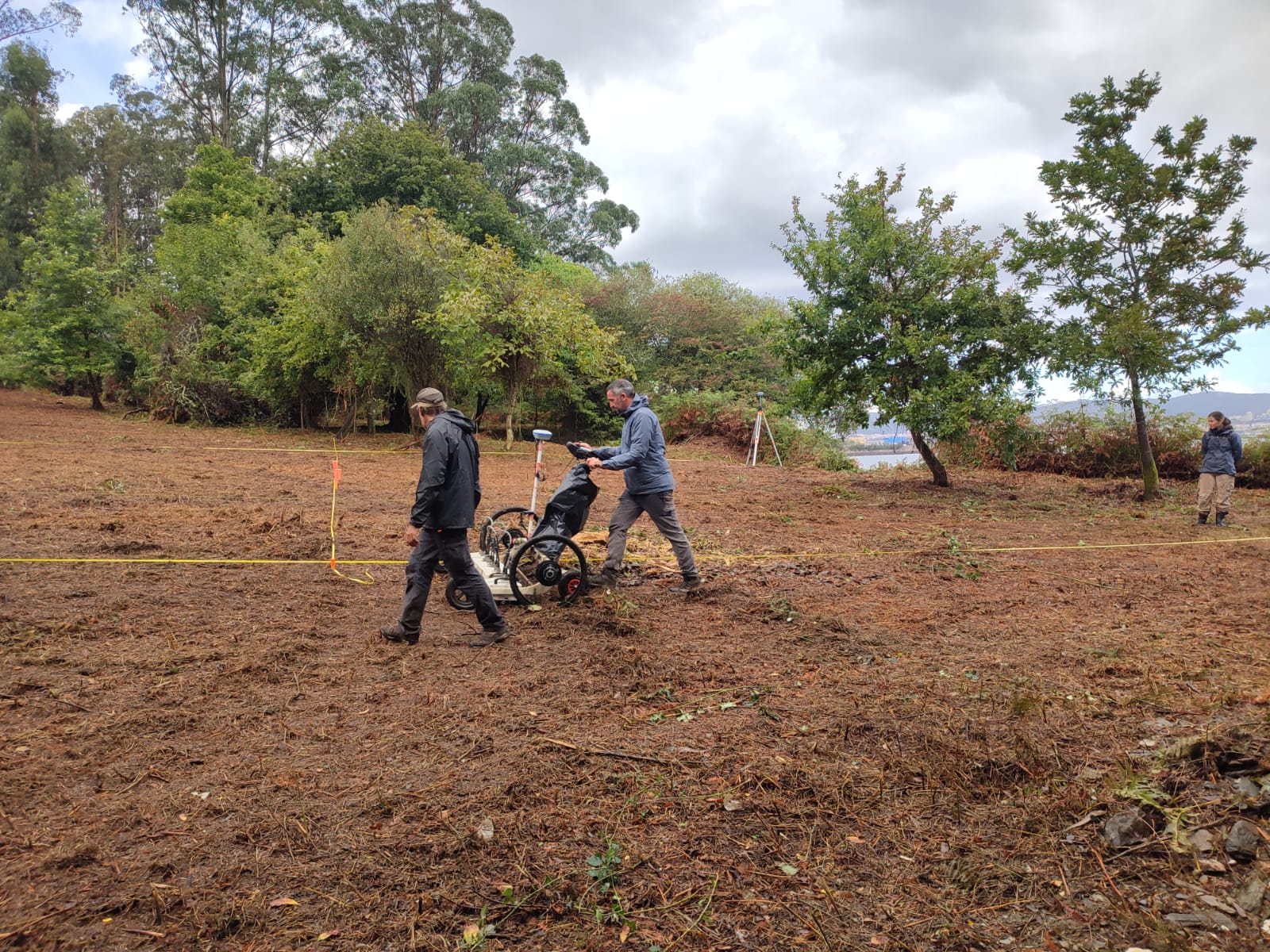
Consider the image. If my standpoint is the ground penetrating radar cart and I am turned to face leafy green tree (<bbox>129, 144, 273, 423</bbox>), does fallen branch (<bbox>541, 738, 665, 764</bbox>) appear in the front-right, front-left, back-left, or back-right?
back-left

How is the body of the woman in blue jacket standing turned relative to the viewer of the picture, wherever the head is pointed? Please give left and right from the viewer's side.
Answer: facing the viewer and to the left of the viewer

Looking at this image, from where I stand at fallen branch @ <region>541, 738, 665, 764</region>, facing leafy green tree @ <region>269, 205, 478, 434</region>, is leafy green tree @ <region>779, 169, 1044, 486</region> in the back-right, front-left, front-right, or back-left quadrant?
front-right

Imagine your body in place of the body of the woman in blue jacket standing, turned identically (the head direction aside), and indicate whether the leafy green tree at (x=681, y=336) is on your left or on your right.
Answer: on your right

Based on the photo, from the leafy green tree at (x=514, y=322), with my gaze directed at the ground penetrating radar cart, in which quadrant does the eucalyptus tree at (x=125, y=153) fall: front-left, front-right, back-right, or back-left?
back-right

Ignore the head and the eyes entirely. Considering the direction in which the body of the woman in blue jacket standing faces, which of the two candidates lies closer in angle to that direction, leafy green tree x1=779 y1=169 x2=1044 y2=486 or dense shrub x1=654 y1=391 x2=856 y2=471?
the leafy green tree

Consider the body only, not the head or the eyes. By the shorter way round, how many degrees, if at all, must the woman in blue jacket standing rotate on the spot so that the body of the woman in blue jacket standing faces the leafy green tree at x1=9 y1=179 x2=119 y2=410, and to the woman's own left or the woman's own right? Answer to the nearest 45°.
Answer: approximately 45° to the woman's own right

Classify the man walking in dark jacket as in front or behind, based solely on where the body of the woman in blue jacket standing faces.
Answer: in front

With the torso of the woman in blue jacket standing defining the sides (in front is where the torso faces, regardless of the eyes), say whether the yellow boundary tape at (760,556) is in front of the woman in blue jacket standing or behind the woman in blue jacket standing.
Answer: in front

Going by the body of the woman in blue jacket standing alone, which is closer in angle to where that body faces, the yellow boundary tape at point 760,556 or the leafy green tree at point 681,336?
the yellow boundary tape
